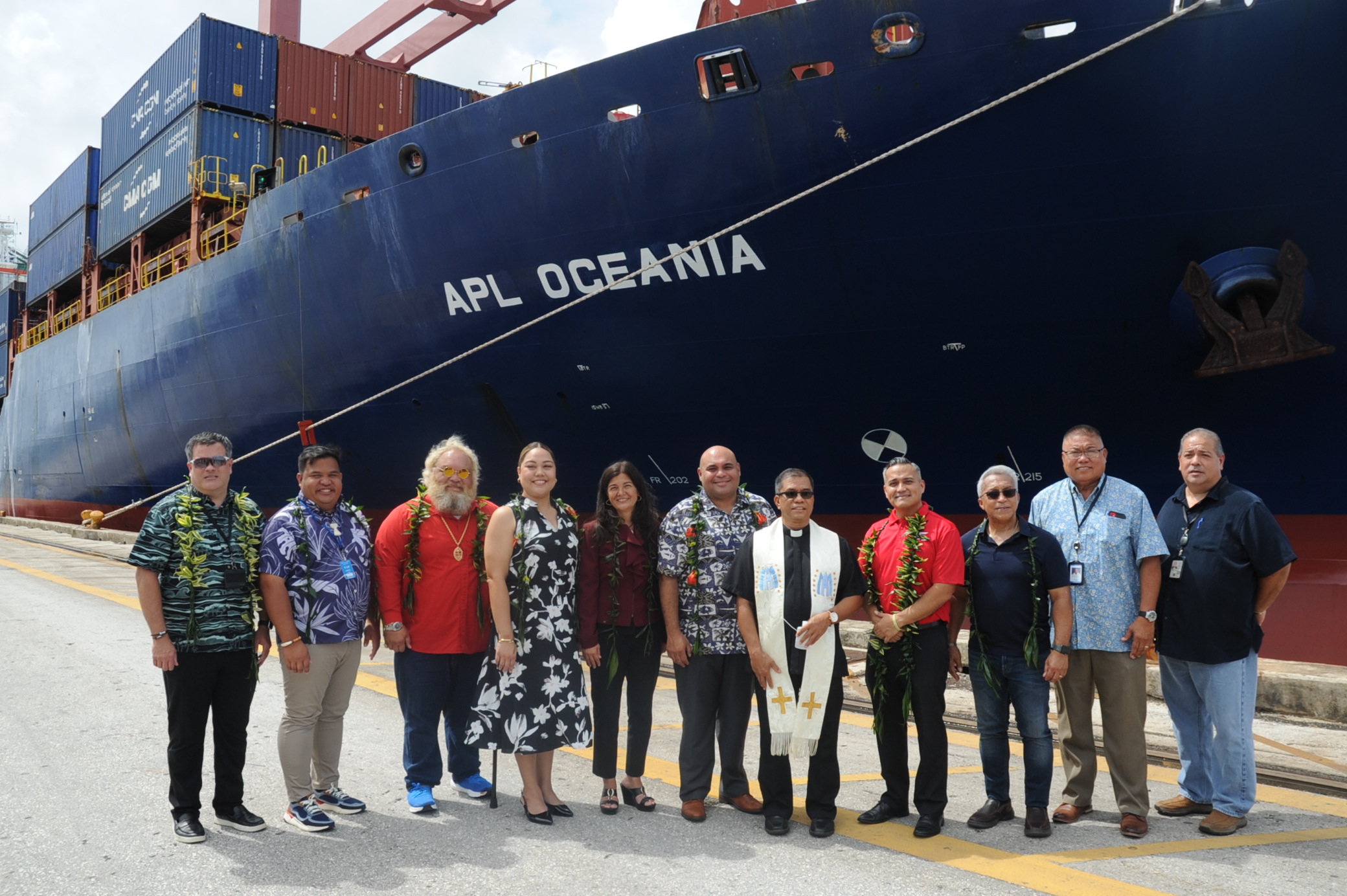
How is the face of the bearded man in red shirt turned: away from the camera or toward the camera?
toward the camera

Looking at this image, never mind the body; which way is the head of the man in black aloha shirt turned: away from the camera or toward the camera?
toward the camera

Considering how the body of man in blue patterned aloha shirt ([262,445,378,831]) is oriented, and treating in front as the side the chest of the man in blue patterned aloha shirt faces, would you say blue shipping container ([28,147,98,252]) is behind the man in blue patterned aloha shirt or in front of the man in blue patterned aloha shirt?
behind

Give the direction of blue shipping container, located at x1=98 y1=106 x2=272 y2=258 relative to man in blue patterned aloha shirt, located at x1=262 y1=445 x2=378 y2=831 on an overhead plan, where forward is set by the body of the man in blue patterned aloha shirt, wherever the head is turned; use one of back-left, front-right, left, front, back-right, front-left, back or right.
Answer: back-left

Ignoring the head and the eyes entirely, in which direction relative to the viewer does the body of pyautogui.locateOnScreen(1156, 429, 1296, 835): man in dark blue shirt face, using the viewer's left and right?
facing the viewer and to the left of the viewer

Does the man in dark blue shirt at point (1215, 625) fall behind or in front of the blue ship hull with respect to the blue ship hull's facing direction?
in front

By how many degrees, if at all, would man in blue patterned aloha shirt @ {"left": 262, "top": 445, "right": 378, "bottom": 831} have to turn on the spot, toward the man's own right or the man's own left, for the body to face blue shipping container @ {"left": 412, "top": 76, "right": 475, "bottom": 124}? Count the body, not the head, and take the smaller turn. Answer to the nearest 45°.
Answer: approximately 135° to the man's own left

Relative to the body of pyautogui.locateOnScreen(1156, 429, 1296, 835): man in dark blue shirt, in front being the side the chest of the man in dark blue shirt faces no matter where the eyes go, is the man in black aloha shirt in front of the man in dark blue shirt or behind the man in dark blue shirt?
in front

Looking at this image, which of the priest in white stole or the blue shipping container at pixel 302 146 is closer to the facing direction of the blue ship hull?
the priest in white stole

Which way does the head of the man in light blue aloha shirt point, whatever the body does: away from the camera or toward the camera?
toward the camera

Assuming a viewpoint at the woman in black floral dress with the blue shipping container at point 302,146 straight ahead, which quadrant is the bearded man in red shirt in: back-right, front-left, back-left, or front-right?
front-left

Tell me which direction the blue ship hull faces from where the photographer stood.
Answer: facing the viewer and to the right of the viewer

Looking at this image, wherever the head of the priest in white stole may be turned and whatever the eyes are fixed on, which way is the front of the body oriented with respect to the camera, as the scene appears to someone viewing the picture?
toward the camera

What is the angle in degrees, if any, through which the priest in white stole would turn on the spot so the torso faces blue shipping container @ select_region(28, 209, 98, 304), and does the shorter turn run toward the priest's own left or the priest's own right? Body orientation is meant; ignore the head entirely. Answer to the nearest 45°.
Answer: approximately 135° to the priest's own right

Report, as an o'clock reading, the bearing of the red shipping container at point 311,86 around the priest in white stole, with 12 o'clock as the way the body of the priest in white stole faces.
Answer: The red shipping container is roughly at 5 o'clock from the priest in white stole.
